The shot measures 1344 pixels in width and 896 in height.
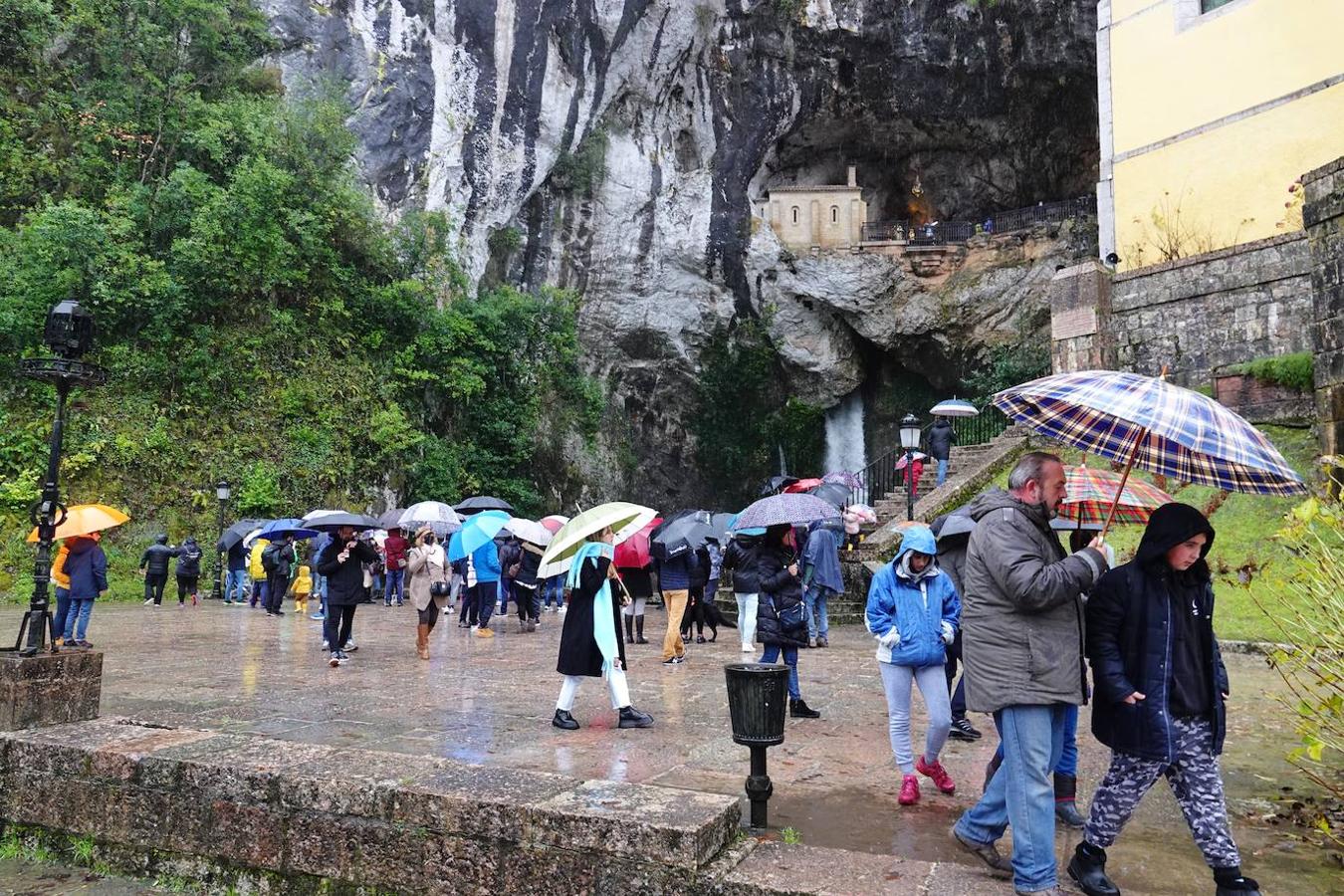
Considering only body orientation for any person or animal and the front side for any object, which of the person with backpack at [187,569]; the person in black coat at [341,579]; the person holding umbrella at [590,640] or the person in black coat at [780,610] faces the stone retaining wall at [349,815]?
the person in black coat at [341,579]

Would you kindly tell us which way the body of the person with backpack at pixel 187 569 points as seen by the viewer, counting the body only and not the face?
away from the camera

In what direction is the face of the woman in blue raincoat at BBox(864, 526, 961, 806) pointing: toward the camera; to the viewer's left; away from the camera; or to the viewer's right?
toward the camera

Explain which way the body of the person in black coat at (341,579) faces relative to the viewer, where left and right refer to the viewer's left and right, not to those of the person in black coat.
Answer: facing the viewer

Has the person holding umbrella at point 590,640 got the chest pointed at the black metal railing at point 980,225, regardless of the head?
no

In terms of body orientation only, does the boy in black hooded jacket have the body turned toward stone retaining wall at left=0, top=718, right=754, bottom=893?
no

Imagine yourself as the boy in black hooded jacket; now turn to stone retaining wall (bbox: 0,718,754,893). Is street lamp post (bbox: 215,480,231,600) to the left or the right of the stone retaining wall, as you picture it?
right

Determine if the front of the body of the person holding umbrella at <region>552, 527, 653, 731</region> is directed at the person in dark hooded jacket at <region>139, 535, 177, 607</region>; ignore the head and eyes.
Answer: no

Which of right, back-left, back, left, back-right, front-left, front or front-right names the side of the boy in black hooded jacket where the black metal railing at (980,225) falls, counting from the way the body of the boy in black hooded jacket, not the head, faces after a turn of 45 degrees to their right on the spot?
back

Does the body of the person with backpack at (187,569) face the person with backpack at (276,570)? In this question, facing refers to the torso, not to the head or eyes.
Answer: no

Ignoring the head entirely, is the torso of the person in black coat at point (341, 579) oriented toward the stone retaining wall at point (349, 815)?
yes
